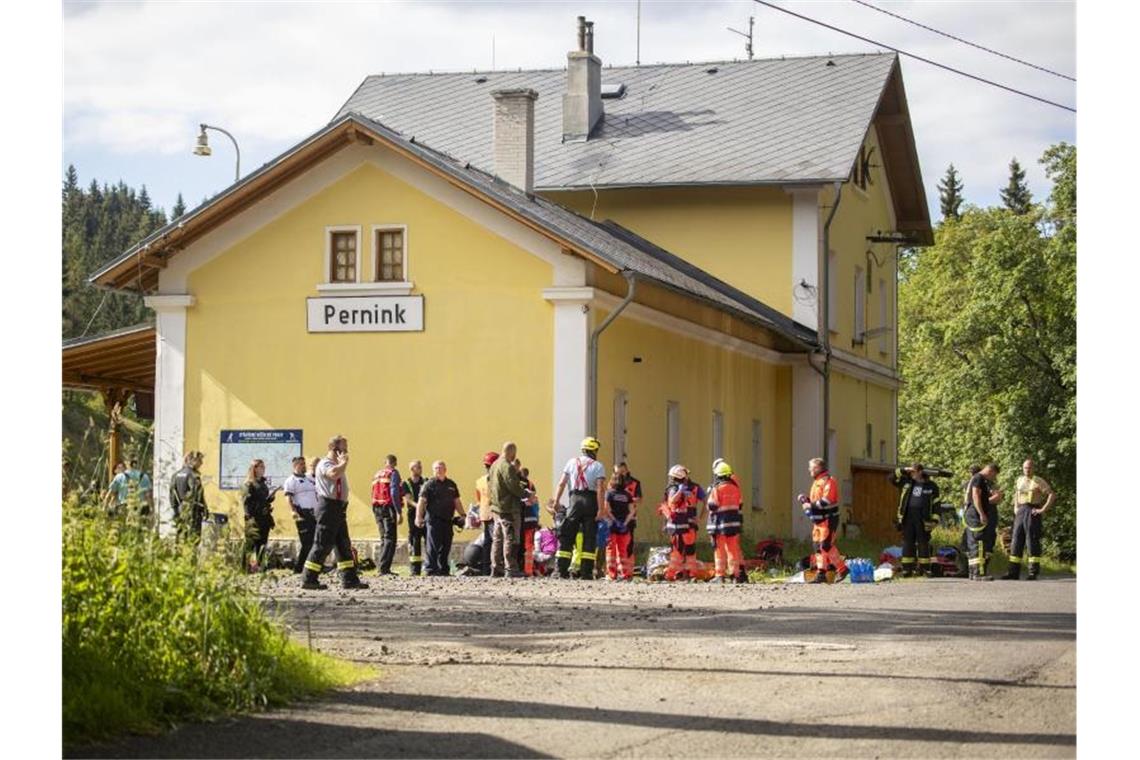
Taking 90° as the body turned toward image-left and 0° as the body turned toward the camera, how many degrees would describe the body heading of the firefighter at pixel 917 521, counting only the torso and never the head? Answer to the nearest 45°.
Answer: approximately 0°

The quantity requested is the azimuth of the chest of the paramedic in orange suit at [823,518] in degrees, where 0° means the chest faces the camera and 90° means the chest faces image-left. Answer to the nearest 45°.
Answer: approximately 90°

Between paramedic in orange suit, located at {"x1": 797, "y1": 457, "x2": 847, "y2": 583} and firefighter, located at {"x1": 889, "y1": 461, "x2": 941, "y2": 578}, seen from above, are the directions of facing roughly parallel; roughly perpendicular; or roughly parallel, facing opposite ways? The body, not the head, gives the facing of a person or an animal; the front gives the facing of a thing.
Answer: roughly perpendicular

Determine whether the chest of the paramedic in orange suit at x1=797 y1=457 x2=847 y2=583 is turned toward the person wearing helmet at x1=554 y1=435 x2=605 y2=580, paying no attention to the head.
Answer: yes

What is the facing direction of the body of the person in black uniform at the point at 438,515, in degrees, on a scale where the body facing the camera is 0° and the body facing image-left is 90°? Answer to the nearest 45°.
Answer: approximately 0°

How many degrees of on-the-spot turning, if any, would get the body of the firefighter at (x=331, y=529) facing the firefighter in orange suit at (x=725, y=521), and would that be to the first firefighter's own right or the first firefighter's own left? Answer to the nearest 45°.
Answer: approximately 45° to the first firefighter's own left

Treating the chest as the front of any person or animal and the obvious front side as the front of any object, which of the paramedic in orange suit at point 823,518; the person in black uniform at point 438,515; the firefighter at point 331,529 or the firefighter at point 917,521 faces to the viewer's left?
the paramedic in orange suit

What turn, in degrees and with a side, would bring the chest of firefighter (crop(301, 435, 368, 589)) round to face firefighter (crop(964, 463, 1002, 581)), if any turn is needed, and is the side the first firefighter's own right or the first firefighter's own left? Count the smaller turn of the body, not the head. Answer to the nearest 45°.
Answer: approximately 45° to the first firefighter's own left
